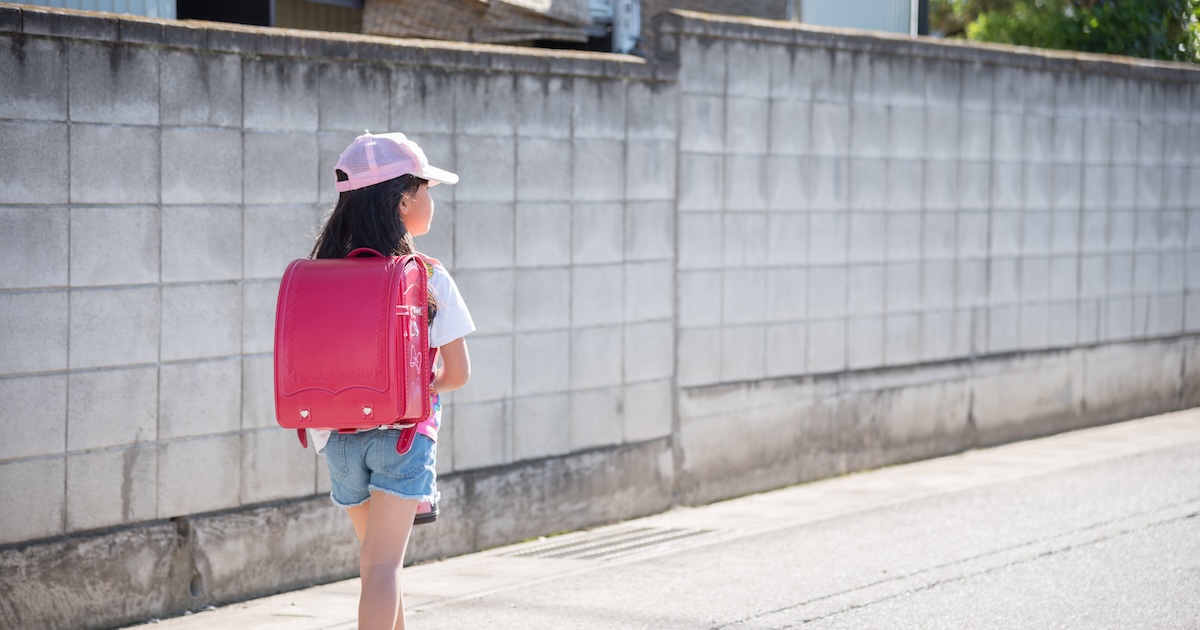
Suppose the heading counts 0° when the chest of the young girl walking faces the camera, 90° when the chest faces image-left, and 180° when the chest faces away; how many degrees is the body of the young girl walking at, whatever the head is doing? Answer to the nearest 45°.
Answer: approximately 225°

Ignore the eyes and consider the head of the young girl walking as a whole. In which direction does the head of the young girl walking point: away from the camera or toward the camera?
away from the camera
